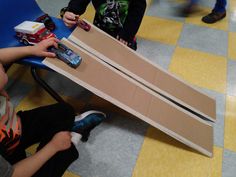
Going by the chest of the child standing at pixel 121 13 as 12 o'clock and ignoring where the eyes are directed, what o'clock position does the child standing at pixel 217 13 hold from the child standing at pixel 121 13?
the child standing at pixel 217 13 is roughly at 8 o'clock from the child standing at pixel 121 13.

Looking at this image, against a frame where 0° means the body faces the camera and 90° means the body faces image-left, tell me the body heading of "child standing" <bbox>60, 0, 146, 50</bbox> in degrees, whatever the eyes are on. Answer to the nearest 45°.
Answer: approximately 0°
